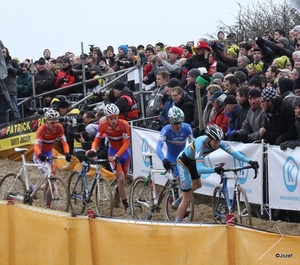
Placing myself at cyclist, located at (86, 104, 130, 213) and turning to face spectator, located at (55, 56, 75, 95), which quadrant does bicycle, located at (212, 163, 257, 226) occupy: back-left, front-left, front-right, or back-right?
back-right

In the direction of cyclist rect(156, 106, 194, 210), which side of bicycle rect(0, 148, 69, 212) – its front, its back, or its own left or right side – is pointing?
front

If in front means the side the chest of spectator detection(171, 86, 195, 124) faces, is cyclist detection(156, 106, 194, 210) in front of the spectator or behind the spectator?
in front

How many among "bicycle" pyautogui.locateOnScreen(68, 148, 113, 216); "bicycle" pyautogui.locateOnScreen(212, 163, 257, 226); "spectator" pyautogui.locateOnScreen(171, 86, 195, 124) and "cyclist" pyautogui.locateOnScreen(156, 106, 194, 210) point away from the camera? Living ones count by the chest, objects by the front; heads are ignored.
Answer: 0

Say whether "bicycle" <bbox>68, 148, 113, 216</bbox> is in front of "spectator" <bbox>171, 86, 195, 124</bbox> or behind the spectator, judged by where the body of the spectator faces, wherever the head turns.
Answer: in front

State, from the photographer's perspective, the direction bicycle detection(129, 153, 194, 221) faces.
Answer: facing the viewer and to the right of the viewer

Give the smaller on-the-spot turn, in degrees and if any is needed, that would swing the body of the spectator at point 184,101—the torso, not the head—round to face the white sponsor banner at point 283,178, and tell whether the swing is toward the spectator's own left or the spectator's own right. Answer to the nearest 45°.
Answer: approximately 90° to the spectator's own left

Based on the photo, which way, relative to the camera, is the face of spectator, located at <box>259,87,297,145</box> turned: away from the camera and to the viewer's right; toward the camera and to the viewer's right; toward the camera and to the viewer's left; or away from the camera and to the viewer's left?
toward the camera and to the viewer's left

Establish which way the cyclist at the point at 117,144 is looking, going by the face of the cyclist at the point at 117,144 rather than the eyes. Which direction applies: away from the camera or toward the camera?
toward the camera

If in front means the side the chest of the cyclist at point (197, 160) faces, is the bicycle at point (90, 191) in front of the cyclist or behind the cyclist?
behind

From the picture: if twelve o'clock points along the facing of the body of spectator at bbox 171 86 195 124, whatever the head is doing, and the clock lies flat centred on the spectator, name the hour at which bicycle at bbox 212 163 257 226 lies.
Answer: The bicycle is roughly at 10 o'clock from the spectator.

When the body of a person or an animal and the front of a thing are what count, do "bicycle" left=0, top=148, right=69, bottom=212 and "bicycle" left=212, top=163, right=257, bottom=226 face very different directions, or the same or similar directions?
same or similar directions

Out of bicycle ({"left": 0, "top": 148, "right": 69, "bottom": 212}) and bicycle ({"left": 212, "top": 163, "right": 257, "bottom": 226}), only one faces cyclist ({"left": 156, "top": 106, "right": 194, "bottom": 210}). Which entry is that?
bicycle ({"left": 0, "top": 148, "right": 69, "bottom": 212})

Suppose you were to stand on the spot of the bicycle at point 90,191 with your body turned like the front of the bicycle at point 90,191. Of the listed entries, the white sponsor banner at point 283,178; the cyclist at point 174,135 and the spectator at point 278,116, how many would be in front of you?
3
